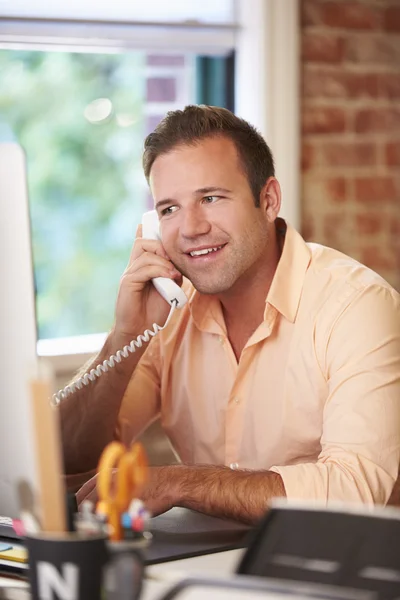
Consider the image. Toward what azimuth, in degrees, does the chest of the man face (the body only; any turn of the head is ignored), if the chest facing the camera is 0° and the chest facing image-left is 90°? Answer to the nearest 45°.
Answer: approximately 45°

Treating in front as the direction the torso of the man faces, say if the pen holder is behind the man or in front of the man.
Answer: in front

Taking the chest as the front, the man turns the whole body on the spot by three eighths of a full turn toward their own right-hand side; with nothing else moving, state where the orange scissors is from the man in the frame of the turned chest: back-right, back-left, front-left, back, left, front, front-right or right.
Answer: back

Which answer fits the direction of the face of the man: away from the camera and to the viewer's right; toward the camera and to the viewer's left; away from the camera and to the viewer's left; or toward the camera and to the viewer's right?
toward the camera and to the viewer's left
